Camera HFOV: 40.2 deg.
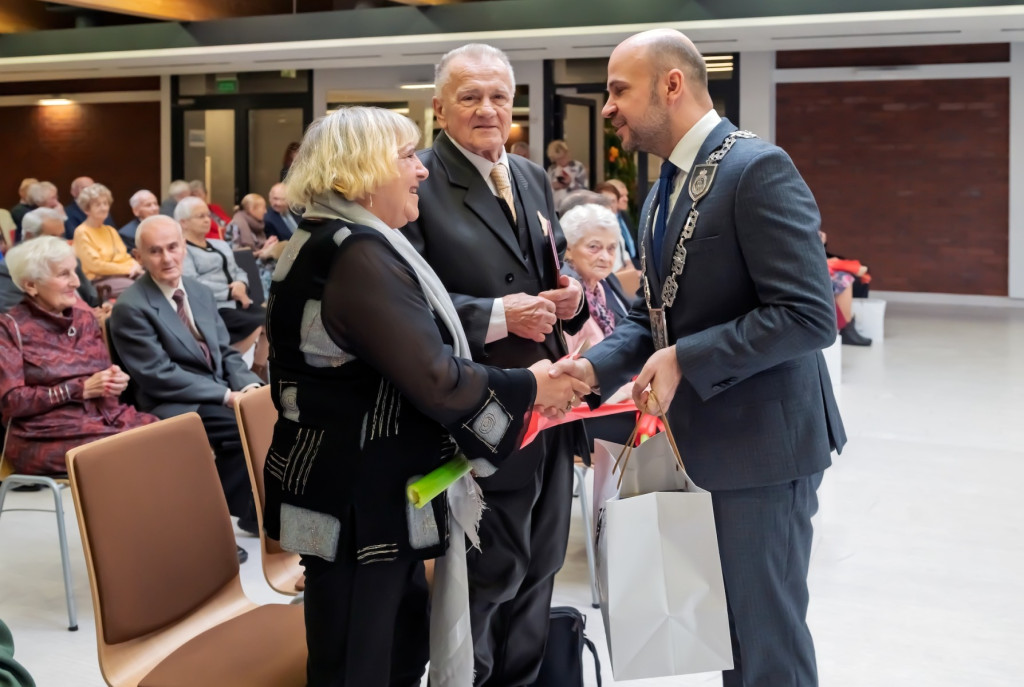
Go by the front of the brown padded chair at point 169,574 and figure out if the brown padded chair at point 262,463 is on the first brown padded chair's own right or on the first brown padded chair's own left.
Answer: on the first brown padded chair's own left

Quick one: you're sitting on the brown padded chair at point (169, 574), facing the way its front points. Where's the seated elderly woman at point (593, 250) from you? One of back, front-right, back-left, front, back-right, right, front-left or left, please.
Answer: left

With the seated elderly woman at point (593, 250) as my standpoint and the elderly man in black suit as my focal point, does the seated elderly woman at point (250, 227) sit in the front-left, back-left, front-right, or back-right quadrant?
back-right

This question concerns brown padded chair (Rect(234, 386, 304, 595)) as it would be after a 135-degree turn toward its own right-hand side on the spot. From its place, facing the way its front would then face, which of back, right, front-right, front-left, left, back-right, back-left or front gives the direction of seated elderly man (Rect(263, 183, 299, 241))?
right

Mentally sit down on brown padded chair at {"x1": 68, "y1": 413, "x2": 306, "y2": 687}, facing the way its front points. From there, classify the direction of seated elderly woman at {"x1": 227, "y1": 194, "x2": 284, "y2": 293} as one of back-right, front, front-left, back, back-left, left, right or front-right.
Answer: back-left

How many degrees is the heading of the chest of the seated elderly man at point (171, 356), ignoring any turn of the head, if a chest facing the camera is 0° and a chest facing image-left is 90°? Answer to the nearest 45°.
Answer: approximately 315°

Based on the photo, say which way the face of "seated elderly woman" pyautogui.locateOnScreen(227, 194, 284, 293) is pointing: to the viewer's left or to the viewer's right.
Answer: to the viewer's right

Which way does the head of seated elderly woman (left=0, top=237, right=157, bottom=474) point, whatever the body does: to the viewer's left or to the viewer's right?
to the viewer's right

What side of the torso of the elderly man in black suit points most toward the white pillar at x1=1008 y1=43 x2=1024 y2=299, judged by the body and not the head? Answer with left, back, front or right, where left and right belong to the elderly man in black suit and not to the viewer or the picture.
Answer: left

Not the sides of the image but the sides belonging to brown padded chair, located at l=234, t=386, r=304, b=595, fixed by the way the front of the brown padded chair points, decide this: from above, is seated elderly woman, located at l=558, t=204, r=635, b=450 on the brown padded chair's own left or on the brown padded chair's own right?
on the brown padded chair's own left
